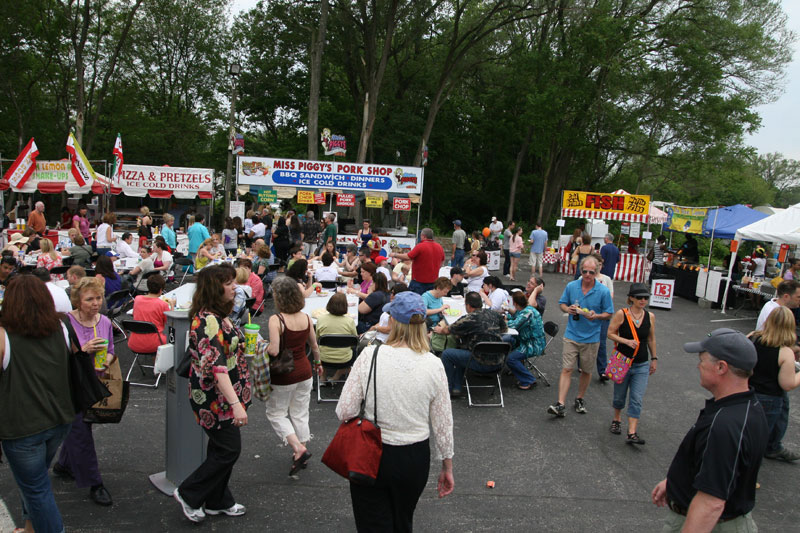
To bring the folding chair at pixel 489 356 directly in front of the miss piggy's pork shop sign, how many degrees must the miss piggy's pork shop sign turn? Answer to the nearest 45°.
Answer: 0° — it already faces it

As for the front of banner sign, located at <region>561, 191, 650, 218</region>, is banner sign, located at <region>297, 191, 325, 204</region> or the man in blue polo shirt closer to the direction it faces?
the man in blue polo shirt

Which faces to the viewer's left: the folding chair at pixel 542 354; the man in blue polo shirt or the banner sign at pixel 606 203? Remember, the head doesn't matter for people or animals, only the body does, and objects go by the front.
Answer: the folding chair

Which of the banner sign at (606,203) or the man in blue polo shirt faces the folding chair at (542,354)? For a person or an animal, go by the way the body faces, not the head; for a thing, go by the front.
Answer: the banner sign

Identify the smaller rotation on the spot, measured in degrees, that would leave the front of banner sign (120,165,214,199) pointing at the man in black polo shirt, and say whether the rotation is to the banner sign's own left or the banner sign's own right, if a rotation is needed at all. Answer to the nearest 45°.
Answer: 0° — it already faces them

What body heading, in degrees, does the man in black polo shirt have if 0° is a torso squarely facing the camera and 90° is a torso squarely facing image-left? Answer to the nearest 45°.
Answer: approximately 90°

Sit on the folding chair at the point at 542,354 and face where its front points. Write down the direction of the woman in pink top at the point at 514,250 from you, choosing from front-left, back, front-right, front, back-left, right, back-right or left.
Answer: right

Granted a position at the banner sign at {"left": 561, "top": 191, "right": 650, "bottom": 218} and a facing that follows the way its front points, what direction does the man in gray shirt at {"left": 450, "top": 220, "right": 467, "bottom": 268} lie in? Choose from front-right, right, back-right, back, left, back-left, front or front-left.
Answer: front-right

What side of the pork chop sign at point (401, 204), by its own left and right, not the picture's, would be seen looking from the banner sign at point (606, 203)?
left

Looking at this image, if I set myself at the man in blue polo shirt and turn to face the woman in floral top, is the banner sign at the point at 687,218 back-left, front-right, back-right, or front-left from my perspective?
back-right

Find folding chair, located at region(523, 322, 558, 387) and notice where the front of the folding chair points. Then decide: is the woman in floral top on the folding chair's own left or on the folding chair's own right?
on the folding chair's own left

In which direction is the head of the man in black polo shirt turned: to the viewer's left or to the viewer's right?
to the viewer's left

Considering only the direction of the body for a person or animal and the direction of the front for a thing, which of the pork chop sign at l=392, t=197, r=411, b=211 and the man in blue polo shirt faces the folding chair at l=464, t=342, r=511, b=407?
the pork chop sign

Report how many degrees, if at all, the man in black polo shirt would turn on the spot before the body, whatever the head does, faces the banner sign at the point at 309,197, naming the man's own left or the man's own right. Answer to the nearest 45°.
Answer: approximately 45° to the man's own right

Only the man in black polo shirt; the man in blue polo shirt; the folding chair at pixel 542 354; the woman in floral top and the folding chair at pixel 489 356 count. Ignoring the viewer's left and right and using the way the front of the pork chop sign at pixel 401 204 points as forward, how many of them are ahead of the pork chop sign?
5
